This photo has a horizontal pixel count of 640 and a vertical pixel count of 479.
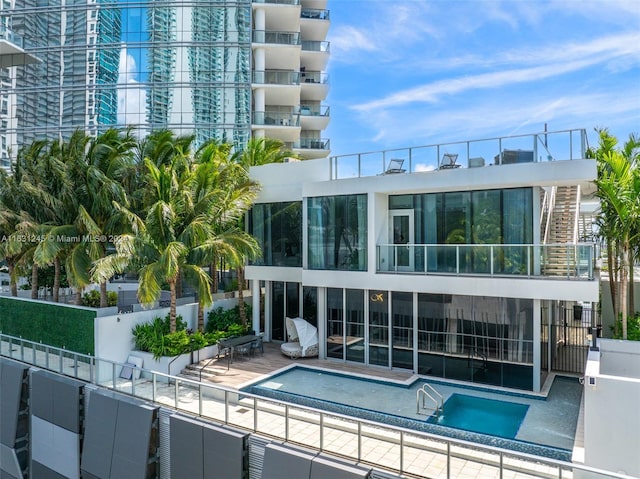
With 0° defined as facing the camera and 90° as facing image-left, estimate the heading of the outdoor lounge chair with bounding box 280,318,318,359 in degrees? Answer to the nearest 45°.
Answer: approximately 45°

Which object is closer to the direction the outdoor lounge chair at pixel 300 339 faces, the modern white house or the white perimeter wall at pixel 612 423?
the white perimeter wall

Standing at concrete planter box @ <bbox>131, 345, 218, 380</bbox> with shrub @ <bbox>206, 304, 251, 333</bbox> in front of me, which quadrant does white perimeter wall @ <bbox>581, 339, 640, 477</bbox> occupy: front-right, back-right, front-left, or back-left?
back-right

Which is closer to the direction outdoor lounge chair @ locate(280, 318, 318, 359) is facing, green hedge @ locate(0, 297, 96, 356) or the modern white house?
the green hedge

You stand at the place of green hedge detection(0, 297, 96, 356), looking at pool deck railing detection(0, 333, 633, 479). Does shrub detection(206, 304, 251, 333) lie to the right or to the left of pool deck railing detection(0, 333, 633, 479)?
left

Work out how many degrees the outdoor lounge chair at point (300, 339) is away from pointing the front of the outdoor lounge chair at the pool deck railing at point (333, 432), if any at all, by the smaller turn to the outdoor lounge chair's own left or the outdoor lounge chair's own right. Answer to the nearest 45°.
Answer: approximately 45° to the outdoor lounge chair's own left

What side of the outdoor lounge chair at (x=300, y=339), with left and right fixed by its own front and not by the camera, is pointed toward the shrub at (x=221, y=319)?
right

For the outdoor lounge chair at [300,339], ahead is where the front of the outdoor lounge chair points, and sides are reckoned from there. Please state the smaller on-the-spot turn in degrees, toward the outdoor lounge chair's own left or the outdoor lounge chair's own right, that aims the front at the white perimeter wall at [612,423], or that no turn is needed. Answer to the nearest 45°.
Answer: approximately 90° to the outdoor lounge chair's own left

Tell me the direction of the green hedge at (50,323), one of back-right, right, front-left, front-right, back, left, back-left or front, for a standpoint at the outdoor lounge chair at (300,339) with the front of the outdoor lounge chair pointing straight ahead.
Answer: front-right

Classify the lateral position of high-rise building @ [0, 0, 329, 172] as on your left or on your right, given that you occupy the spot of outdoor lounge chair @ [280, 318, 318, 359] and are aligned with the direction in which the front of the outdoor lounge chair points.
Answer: on your right

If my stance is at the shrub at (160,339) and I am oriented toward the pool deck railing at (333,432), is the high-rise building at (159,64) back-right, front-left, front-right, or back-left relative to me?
back-left
